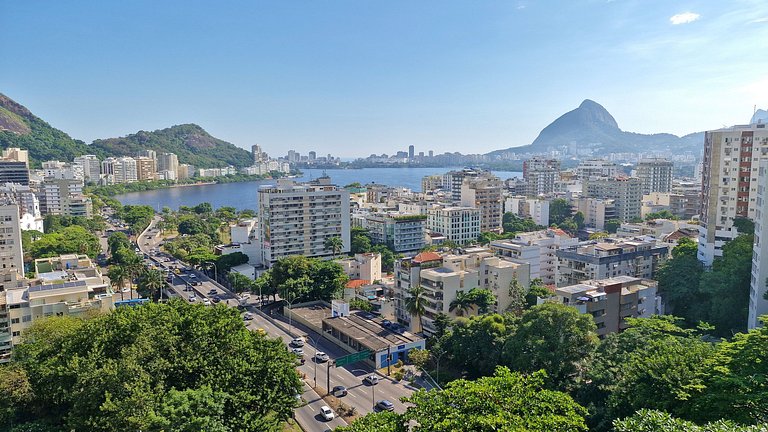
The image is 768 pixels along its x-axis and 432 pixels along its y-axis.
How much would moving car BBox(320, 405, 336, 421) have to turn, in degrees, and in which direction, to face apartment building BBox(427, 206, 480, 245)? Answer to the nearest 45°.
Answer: approximately 135° to its left

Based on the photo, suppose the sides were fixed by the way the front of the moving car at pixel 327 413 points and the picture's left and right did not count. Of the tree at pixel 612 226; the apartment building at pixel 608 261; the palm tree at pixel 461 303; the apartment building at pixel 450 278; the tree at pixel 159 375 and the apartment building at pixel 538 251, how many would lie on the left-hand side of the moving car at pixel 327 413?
5

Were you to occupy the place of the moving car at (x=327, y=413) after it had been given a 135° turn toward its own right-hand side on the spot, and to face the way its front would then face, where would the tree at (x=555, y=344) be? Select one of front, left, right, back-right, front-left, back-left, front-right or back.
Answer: back

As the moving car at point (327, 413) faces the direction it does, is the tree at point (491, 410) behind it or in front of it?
in front

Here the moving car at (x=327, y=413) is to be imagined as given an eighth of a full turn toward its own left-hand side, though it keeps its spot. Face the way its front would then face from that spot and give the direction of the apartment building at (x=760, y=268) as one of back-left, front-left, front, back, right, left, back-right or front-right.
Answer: front

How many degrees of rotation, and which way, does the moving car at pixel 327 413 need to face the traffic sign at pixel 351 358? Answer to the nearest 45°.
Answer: approximately 135° to its left

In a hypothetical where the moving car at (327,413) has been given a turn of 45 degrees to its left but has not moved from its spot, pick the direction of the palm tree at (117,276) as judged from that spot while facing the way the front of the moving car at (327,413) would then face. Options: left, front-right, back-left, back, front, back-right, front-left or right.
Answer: back-left

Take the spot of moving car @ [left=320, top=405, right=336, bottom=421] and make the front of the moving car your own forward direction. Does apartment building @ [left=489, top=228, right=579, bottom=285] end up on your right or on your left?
on your left

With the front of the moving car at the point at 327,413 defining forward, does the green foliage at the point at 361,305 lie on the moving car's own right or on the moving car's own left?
on the moving car's own left

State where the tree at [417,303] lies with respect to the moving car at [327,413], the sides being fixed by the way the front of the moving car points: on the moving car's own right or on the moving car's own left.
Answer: on the moving car's own left

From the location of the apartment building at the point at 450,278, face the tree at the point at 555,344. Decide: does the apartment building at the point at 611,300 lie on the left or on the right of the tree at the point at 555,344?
left

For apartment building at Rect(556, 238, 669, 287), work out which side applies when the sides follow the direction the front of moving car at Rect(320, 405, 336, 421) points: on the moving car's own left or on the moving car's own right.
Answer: on the moving car's own left

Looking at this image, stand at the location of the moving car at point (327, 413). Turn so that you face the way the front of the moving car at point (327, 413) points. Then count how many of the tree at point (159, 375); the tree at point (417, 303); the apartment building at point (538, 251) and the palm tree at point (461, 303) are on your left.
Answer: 3

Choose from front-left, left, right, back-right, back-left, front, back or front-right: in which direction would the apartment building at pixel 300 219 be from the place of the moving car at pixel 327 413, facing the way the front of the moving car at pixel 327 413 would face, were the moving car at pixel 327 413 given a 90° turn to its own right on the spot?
back-right

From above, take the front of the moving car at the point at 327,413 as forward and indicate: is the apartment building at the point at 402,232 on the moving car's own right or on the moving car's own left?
on the moving car's own left

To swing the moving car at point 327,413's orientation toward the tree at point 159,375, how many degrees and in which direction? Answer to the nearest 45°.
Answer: approximately 90° to its right
